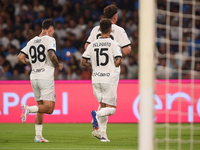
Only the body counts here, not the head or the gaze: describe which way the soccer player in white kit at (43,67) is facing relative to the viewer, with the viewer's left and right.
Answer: facing away from the viewer and to the right of the viewer

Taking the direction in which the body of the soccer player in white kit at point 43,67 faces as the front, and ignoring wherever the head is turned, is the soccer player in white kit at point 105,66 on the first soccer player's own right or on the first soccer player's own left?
on the first soccer player's own right

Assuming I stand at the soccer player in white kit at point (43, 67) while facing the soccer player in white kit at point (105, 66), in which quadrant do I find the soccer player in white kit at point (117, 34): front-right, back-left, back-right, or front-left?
front-left

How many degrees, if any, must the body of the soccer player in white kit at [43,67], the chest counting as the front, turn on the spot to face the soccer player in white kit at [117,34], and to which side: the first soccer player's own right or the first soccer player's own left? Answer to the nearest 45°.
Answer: approximately 45° to the first soccer player's own right

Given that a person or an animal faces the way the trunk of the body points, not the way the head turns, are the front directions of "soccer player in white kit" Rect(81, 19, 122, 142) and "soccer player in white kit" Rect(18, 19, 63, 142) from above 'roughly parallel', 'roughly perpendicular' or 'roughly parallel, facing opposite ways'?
roughly parallel

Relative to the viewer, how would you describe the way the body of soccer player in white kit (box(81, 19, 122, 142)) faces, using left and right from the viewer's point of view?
facing away from the viewer and to the right of the viewer
